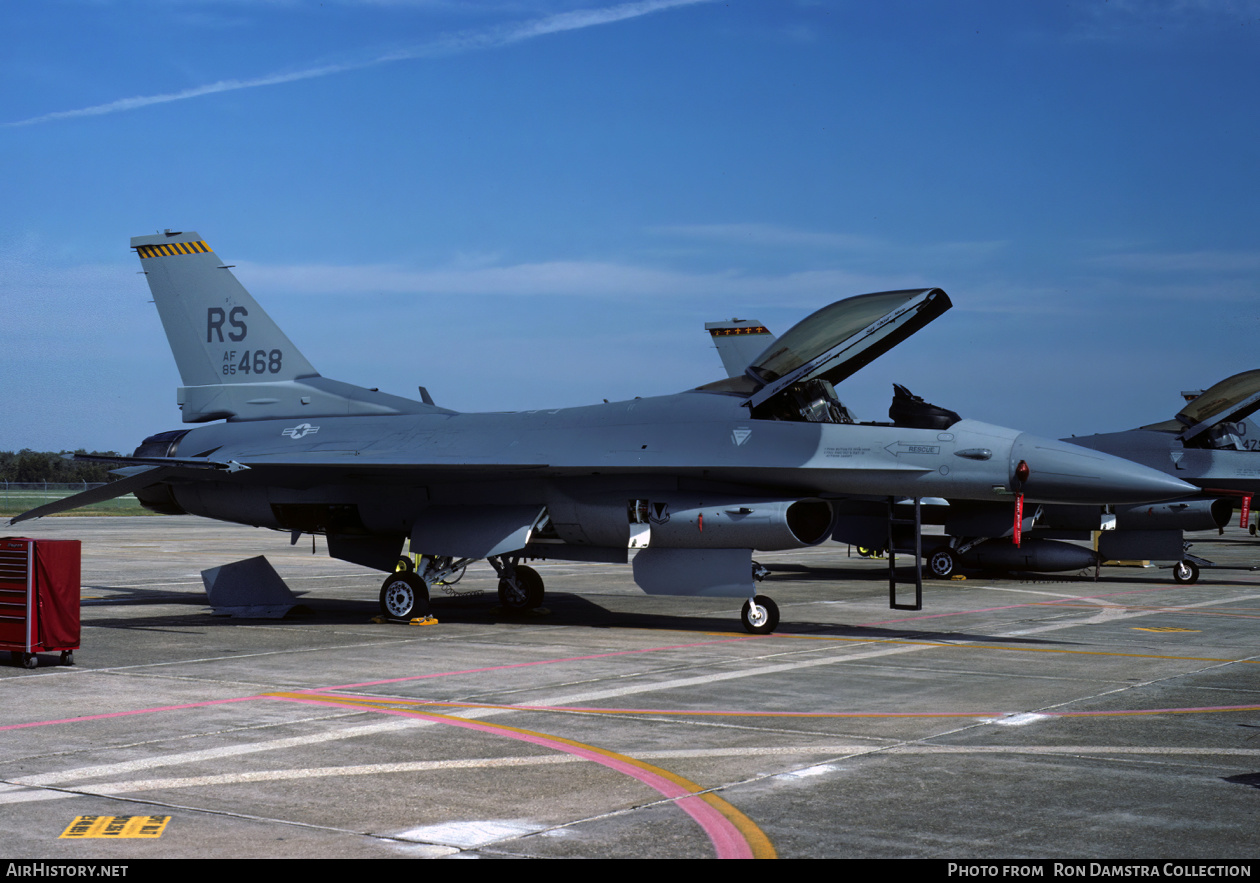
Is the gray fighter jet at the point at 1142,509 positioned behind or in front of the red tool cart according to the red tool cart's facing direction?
behind

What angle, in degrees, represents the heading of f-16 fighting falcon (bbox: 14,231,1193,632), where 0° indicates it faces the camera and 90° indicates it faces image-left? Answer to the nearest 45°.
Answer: approximately 315°

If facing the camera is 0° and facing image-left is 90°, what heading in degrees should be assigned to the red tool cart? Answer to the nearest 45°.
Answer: approximately 45°
